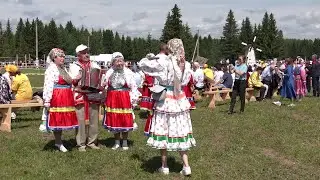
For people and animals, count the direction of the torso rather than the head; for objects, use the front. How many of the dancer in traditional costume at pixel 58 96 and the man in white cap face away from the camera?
0

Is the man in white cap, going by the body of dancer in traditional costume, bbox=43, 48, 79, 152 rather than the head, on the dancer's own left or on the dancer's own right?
on the dancer's own left

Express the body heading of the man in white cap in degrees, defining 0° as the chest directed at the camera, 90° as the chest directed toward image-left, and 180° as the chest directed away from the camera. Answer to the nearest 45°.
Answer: approximately 315°

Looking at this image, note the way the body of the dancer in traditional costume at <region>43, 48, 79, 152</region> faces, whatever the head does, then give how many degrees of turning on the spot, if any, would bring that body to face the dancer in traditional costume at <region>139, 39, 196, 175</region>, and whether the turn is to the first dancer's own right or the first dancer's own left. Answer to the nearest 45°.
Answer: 0° — they already face them

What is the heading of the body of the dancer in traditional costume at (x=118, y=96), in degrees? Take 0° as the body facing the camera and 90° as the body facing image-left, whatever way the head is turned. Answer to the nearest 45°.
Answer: approximately 0°

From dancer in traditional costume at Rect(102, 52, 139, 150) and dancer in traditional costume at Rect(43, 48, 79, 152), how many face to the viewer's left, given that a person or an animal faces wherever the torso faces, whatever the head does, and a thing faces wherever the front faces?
0

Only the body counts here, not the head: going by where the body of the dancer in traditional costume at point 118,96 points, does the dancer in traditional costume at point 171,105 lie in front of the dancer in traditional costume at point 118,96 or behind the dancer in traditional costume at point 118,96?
in front

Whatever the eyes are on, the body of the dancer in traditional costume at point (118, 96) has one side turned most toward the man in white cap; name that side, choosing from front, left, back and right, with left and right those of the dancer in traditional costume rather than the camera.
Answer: right

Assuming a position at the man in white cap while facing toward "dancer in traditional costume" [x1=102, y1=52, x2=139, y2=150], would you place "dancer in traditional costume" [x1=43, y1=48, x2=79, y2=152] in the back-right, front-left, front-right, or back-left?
back-right
